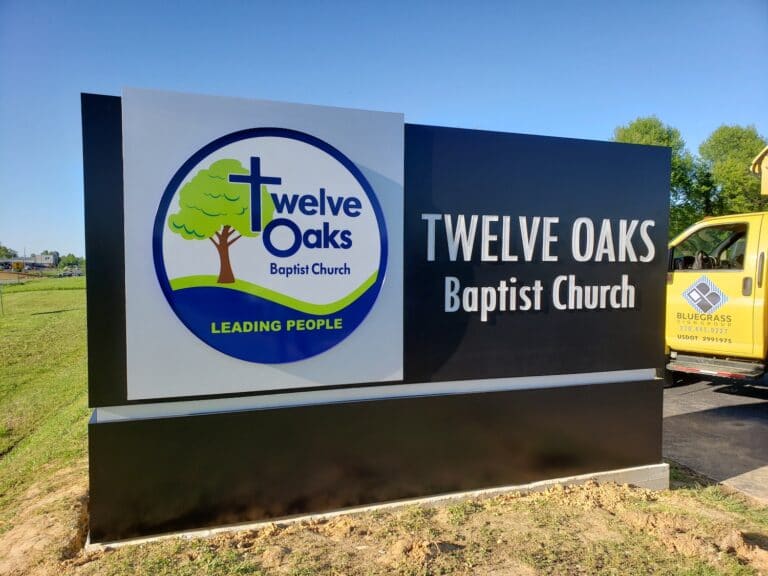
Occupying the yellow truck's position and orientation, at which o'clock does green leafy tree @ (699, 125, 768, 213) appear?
The green leafy tree is roughly at 3 o'clock from the yellow truck.

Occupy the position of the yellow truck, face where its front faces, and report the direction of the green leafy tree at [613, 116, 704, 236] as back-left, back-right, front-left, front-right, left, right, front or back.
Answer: right

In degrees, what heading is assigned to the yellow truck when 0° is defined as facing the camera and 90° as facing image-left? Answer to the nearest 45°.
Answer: approximately 90°
